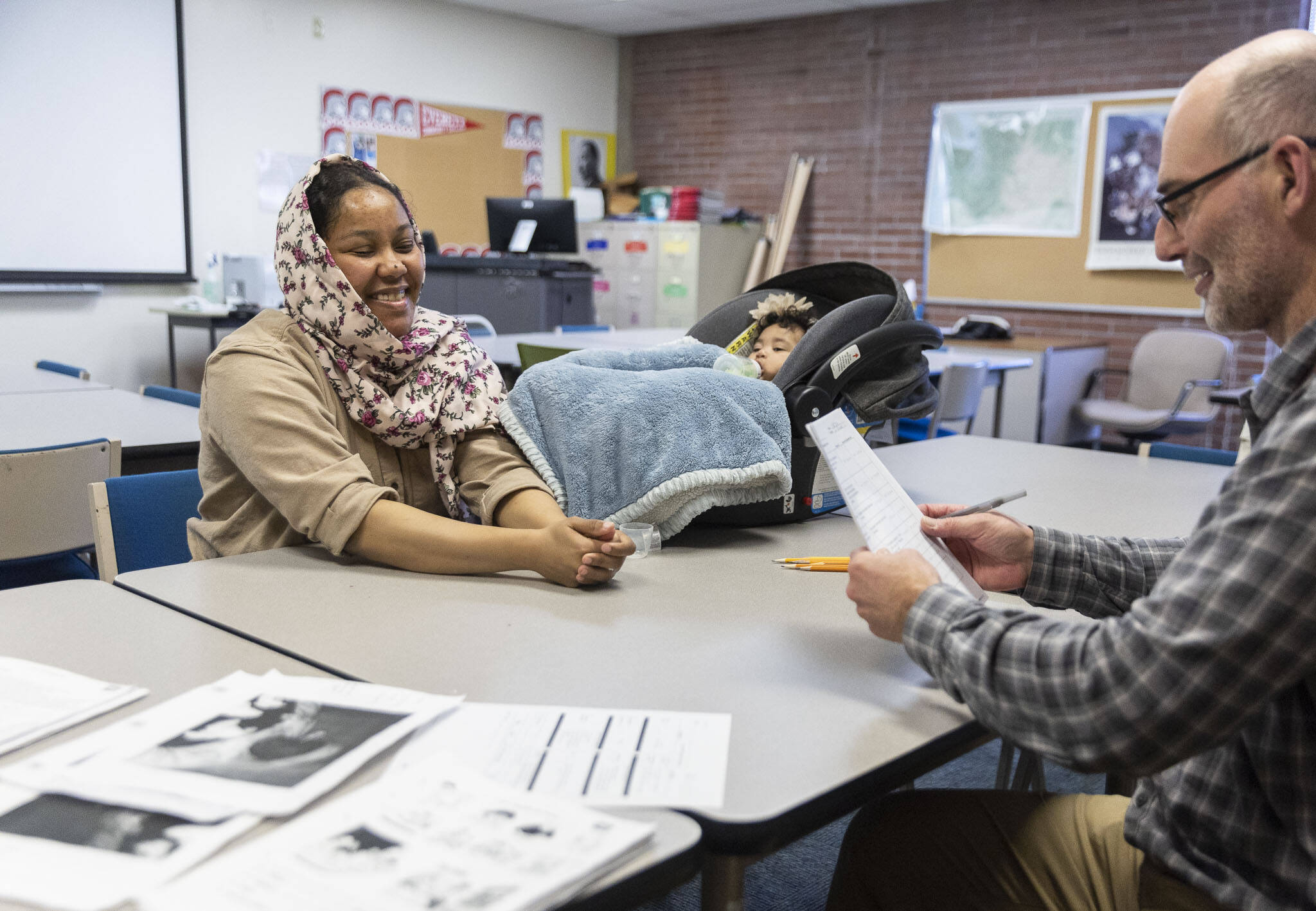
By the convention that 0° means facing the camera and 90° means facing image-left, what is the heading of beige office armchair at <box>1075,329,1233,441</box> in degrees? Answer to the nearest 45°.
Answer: approximately 45°

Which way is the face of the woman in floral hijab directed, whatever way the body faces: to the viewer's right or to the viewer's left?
to the viewer's right

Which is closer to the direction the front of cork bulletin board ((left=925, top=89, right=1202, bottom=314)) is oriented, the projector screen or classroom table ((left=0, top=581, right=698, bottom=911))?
the classroom table

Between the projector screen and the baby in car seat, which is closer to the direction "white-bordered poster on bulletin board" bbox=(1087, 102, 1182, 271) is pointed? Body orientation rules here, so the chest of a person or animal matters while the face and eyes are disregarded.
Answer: the baby in car seat

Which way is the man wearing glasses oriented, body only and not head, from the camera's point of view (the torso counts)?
to the viewer's left

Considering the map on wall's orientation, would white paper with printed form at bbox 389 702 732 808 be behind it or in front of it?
in front

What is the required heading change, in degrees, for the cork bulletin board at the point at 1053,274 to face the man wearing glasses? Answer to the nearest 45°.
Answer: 0° — it already faces them

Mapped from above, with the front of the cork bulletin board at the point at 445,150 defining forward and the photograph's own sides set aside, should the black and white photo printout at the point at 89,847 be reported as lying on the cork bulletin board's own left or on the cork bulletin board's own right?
on the cork bulletin board's own right

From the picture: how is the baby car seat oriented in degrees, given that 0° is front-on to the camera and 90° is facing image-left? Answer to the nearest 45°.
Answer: approximately 45°

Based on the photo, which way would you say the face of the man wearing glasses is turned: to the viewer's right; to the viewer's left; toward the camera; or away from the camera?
to the viewer's left
